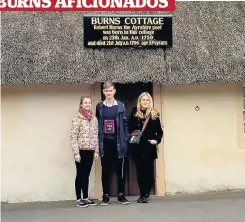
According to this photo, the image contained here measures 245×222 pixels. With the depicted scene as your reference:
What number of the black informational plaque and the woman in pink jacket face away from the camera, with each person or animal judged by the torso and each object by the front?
0

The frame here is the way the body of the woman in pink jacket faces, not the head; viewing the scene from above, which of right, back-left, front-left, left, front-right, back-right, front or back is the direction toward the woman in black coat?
front-left

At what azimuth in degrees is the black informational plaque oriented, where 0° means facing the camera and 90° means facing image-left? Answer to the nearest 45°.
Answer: approximately 0°

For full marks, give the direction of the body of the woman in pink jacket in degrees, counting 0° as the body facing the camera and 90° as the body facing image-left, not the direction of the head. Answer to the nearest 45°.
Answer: approximately 315°
